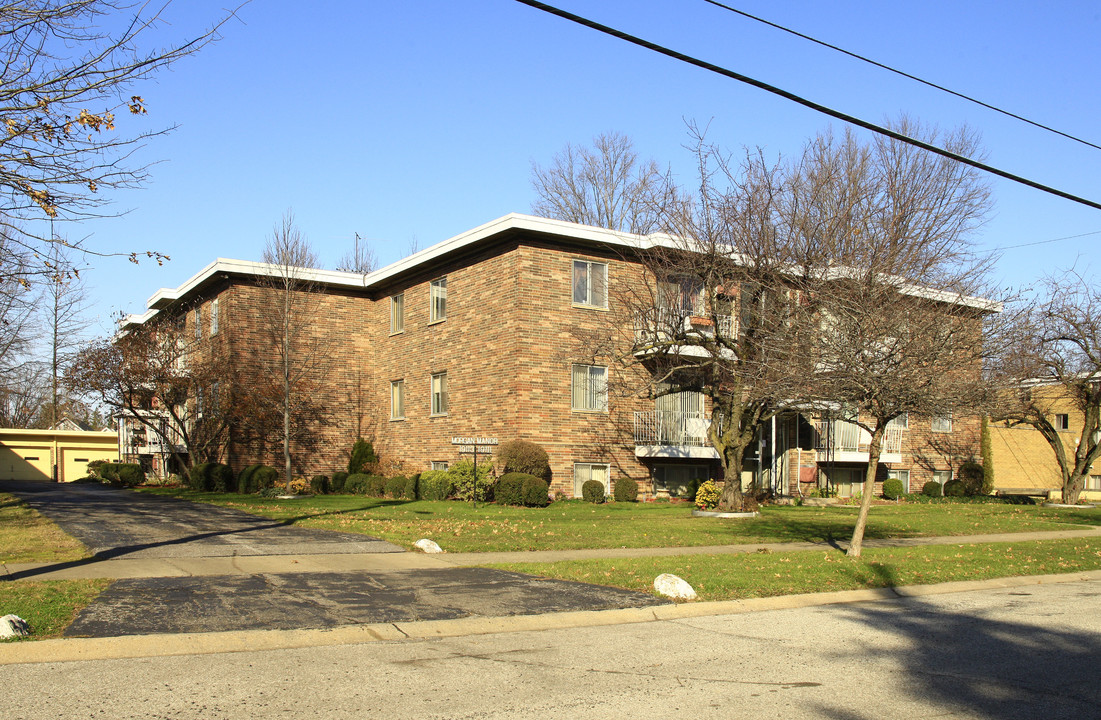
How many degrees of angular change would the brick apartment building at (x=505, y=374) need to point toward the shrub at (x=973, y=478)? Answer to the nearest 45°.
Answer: approximately 45° to its left

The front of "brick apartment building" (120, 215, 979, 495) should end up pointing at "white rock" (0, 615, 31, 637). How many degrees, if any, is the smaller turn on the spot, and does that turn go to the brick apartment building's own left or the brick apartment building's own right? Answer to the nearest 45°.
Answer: approximately 45° to the brick apartment building's own right

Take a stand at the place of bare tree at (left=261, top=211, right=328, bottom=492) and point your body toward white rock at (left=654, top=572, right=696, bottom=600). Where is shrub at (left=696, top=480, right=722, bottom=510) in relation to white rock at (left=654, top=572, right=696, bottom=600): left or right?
left

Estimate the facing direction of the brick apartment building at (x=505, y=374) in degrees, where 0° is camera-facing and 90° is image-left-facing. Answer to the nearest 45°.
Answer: approximately 315°

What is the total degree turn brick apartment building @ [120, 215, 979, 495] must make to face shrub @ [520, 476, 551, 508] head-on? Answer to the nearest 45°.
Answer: approximately 45° to its right

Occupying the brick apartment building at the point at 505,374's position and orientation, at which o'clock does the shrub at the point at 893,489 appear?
The shrub is roughly at 10 o'clock from the brick apartment building.
